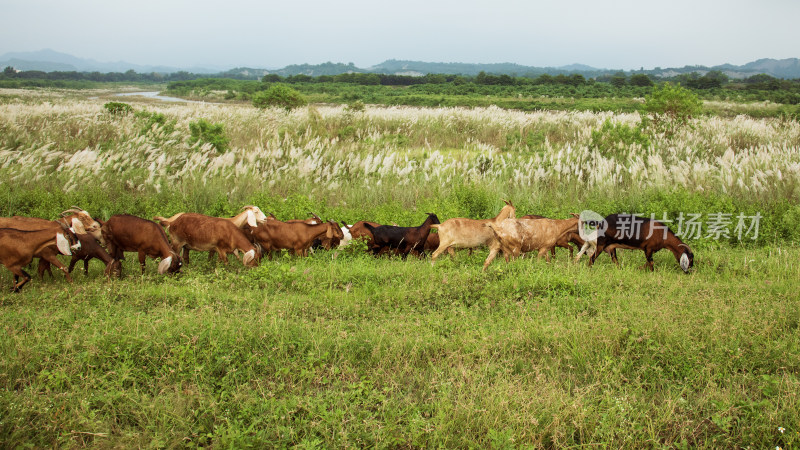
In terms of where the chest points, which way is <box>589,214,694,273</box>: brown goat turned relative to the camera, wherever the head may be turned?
to the viewer's right

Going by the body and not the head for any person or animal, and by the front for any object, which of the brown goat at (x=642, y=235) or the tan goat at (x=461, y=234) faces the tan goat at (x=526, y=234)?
the tan goat at (x=461, y=234)

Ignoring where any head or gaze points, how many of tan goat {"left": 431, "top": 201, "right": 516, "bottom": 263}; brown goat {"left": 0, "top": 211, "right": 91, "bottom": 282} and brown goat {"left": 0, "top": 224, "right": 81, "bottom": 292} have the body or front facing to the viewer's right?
3

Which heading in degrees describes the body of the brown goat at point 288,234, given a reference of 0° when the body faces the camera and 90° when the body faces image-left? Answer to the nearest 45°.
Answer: approximately 270°

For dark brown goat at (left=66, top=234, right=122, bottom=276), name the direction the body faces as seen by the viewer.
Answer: to the viewer's right

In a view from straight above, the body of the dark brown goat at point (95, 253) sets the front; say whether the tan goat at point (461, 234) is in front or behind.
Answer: in front

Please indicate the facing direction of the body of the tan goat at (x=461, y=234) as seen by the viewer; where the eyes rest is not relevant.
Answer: to the viewer's right

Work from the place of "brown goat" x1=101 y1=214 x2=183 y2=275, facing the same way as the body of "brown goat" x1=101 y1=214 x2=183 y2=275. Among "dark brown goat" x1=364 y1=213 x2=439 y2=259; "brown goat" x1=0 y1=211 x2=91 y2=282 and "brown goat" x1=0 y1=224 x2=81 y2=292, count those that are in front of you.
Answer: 1

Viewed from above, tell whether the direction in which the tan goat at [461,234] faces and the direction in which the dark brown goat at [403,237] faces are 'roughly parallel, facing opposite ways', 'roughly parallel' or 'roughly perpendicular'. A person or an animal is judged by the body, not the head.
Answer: roughly parallel

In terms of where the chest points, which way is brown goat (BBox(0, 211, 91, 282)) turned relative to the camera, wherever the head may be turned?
to the viewer's right

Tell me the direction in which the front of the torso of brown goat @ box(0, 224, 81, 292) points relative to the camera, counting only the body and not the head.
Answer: to the viewer's right

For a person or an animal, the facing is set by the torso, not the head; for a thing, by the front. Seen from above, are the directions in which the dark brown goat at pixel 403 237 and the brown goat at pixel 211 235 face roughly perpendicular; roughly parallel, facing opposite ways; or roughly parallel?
roughly parallel

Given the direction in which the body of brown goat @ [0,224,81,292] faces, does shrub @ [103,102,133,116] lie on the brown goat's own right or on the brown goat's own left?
on the brown goat's own left

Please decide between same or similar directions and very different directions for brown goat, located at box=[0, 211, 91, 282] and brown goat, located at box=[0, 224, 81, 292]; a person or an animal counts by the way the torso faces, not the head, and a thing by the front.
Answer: same or similar directions

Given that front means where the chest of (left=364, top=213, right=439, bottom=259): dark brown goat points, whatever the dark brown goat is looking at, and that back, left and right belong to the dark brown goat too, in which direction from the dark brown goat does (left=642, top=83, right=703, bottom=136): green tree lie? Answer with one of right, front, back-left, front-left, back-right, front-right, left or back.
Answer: front-left

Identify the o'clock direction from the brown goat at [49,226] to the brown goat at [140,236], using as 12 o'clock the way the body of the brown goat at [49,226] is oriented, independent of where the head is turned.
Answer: the brown goat at [140,236] is roughly at 1 o'clock from the brown goat at [49,226].

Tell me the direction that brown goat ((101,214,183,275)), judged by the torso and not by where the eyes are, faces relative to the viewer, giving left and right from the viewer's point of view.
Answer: facing to the right of the viewer

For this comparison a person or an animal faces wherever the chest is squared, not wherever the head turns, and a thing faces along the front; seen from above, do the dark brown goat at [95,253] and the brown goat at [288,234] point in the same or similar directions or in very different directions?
same or similar directions

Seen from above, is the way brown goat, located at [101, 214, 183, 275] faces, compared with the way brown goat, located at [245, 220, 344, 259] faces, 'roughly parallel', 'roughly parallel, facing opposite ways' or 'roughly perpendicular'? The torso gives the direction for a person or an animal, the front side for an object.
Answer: roughly parallel
